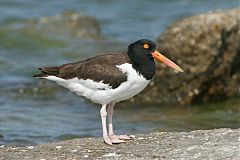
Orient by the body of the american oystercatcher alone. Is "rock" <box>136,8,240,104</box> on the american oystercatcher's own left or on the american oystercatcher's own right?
on the american oystercatcher's own left

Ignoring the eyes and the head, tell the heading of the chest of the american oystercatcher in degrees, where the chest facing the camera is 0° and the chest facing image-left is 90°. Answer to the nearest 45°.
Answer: approximately 270°
